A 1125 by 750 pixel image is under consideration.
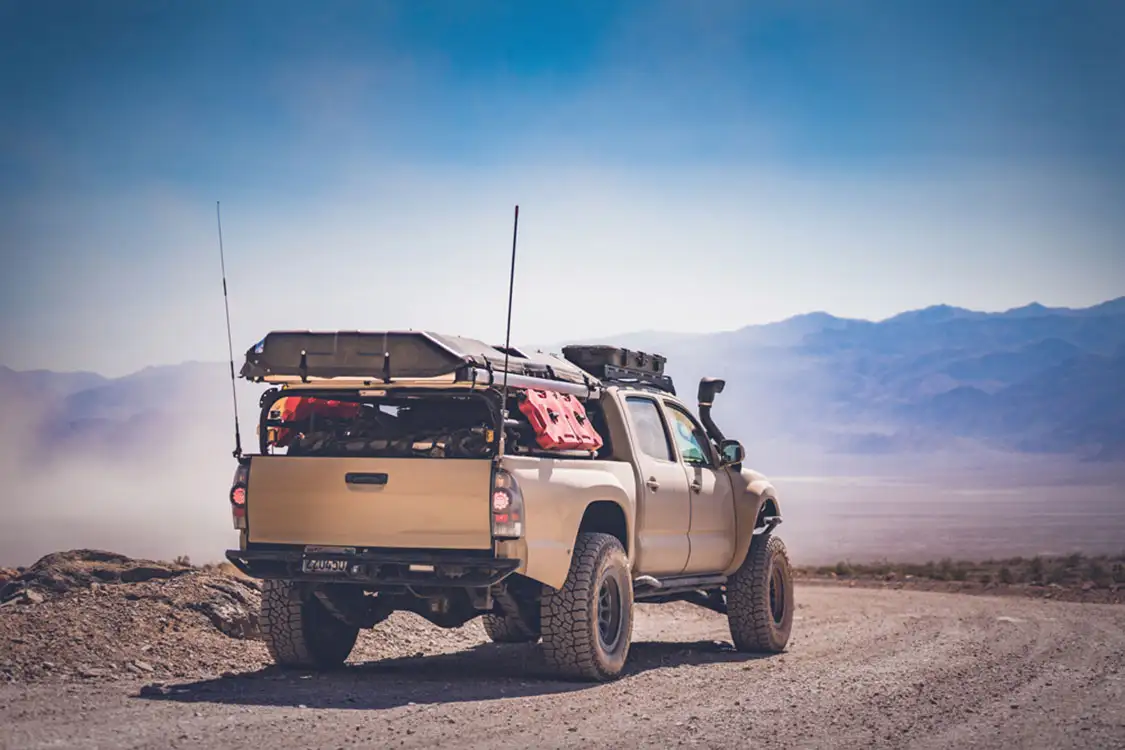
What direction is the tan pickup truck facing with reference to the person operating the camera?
facing away from the viewer and to the right of the viewer

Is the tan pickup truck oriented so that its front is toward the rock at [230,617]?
no
